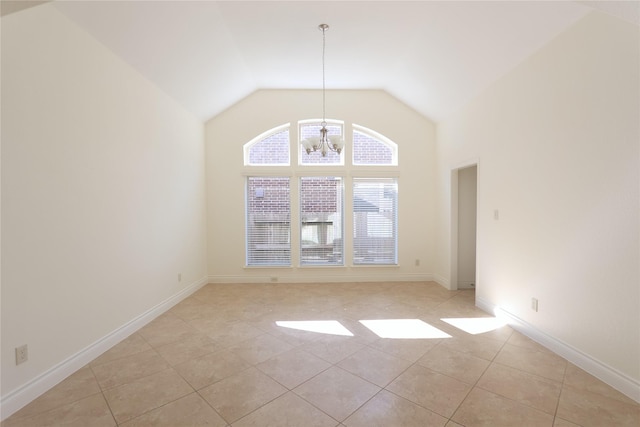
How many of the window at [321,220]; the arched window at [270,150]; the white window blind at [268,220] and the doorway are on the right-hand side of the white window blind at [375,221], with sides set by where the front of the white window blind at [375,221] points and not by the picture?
3

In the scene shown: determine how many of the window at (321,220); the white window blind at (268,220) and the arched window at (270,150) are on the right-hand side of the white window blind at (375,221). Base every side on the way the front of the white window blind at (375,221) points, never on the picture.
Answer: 3

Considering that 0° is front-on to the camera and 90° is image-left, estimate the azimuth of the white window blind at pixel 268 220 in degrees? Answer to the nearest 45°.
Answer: approximately 0°

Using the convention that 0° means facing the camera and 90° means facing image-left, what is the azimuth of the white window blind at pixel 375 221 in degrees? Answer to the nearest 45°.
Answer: approximately 0°

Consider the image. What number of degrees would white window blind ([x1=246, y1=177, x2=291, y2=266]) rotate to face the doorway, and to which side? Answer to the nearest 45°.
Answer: approximately 90° to its left

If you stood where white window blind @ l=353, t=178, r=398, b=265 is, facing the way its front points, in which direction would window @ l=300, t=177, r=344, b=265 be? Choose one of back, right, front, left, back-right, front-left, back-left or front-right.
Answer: right

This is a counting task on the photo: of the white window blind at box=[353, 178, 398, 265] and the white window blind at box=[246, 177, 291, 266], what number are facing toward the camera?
2

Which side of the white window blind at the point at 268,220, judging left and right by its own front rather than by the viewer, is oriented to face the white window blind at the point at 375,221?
left

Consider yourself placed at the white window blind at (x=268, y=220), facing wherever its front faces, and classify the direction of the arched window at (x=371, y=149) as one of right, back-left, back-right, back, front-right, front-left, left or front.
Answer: left

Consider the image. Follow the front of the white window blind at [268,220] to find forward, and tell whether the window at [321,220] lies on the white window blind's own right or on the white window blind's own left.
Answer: on the white window blind's own left

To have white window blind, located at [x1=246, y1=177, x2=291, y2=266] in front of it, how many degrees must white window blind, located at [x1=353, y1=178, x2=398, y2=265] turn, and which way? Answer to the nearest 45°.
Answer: approximately 90° to its right

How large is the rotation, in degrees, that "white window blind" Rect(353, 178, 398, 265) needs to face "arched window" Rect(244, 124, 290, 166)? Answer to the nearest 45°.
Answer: approximately 90° to its right
